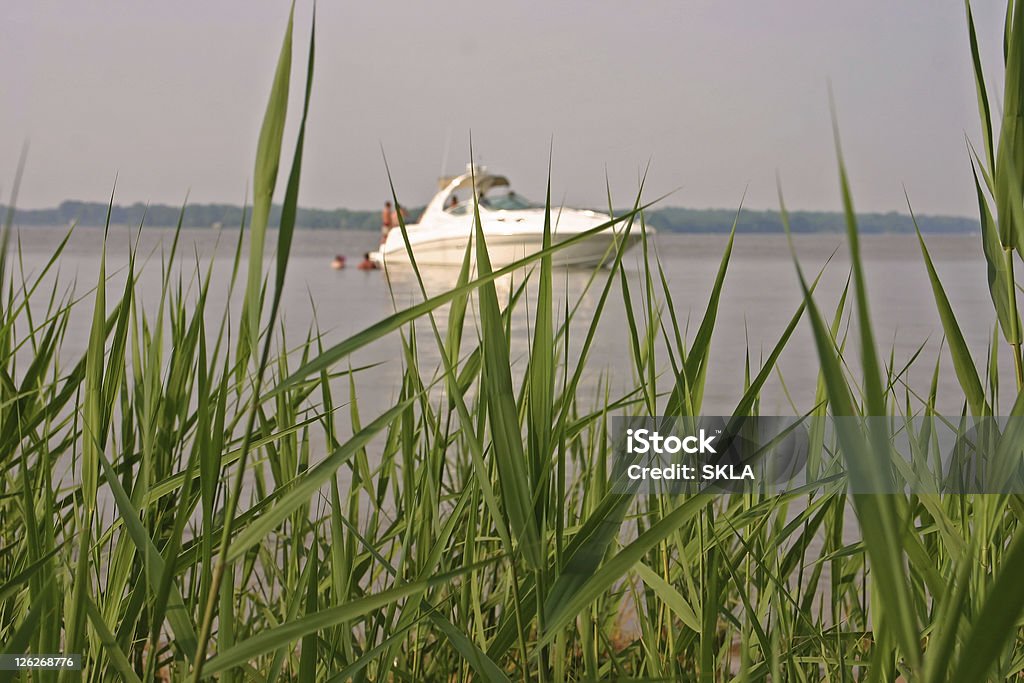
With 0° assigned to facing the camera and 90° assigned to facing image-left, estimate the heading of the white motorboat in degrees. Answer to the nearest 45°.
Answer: approximately 270°

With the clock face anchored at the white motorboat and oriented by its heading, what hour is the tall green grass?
The tall green grass is roughly at 3 o'clock from the white motorboat.
